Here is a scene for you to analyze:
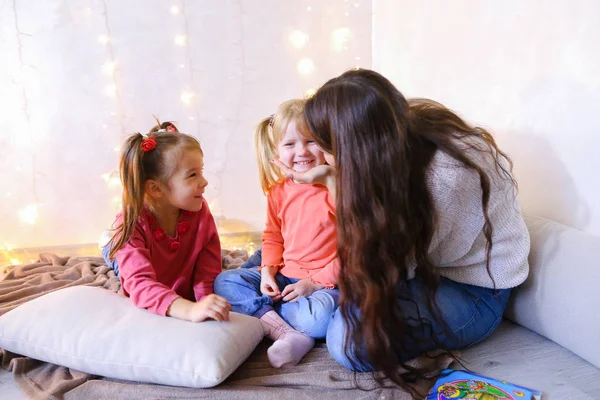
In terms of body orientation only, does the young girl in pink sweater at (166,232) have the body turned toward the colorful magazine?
yes

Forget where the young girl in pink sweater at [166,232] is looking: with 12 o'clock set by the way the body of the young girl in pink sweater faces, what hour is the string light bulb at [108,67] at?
The string light bulb is roughly at 7 o'clock from the young girl in pink sweater.

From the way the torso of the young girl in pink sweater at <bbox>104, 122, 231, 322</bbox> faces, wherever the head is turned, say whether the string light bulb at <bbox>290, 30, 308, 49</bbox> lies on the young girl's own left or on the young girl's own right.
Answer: on the young girl's own left

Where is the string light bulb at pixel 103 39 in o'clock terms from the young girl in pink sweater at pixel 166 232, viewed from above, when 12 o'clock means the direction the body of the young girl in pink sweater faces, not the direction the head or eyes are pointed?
The string light bulb is roughly at 7 o'clock from the young girl in pink sweater.

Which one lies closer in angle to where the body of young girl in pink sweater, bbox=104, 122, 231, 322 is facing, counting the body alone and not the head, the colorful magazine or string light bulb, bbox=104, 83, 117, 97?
the colorful magazine

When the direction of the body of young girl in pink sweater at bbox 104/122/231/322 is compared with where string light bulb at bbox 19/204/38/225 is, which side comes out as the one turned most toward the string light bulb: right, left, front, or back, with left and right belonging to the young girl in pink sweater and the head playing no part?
back

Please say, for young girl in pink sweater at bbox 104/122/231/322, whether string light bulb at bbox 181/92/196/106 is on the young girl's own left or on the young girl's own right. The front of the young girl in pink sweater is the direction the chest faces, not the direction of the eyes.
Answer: on the young girl's own left

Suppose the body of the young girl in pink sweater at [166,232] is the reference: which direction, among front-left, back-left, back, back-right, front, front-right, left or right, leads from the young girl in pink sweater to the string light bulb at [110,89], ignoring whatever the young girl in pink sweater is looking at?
back-left

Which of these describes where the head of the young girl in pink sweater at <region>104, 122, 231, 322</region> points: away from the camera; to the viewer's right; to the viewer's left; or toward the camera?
to the viewer's right

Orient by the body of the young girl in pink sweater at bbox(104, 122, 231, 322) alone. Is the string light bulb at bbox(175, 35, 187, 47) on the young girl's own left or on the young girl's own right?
on the young girl's own left

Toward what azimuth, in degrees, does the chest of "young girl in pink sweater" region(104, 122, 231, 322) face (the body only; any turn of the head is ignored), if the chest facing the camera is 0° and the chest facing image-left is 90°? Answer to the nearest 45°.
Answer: approximately 315°
